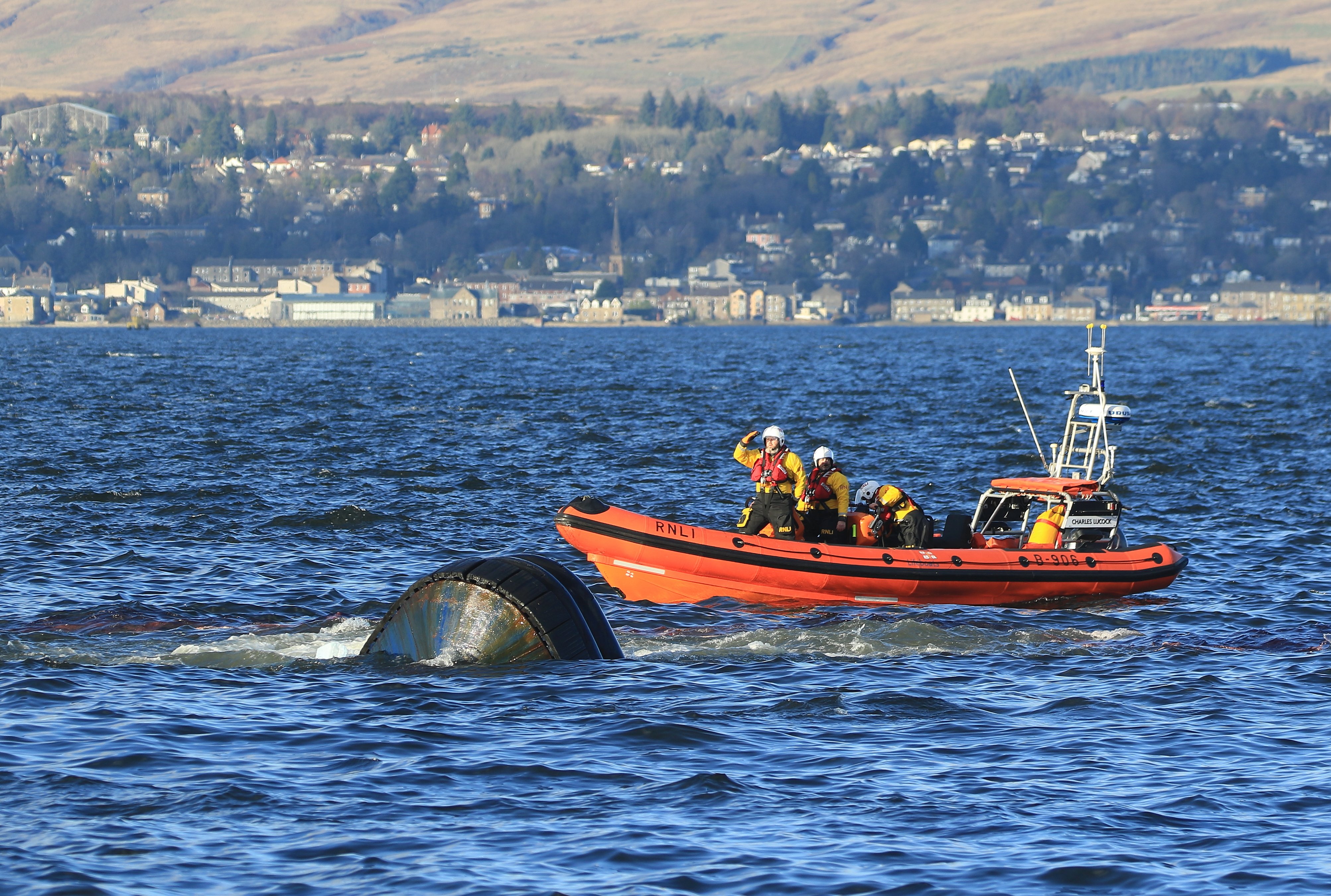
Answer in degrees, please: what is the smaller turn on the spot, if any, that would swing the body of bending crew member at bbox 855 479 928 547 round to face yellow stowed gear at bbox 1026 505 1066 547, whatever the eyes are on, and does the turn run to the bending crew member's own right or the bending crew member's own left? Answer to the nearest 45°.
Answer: approximately 180°

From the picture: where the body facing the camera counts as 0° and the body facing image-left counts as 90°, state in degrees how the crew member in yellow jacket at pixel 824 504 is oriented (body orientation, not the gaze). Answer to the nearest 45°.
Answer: approximately 45°

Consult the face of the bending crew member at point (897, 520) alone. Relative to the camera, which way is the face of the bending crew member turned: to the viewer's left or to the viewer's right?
to the viewer's left

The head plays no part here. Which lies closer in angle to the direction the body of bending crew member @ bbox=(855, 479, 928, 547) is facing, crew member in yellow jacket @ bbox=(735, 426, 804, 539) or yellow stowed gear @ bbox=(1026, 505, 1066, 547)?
the crew member in yellow jacket

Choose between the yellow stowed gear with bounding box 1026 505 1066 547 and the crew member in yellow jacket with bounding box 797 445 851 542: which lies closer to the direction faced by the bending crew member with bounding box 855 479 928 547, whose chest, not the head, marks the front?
the crew member in yellow jacket

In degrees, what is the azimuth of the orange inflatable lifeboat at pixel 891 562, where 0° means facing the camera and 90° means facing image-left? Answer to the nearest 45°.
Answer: approximately 90°

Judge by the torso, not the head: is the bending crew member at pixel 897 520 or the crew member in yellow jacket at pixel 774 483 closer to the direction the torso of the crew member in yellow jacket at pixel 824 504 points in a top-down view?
the crew member in yellow jacket

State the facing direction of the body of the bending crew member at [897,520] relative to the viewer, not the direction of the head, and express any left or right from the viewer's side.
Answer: facing to the left of the viewer
